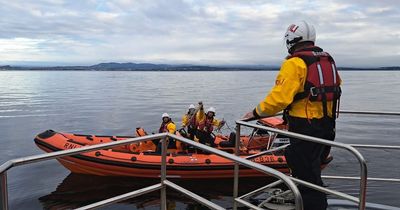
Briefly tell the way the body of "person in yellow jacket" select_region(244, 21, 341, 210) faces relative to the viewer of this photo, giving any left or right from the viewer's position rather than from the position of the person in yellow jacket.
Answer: facing away from the viewer and to the left of the viewer

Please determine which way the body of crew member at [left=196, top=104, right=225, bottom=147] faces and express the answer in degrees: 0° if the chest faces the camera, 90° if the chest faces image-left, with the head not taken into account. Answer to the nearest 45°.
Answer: approximately 0°

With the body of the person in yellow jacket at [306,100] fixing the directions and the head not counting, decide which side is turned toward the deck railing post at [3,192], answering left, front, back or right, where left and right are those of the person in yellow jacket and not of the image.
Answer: left

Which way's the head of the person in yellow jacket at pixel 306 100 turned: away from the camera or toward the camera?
away from the camera

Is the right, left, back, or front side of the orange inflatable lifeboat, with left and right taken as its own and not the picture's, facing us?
left

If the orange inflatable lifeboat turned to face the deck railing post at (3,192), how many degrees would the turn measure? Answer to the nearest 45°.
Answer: approximately 90° to its left

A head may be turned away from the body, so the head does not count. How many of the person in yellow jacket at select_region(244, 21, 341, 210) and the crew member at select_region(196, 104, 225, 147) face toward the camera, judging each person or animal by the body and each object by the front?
1

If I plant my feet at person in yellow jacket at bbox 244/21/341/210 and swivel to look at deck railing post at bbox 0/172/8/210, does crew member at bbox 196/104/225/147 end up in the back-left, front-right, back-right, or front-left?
back-right
